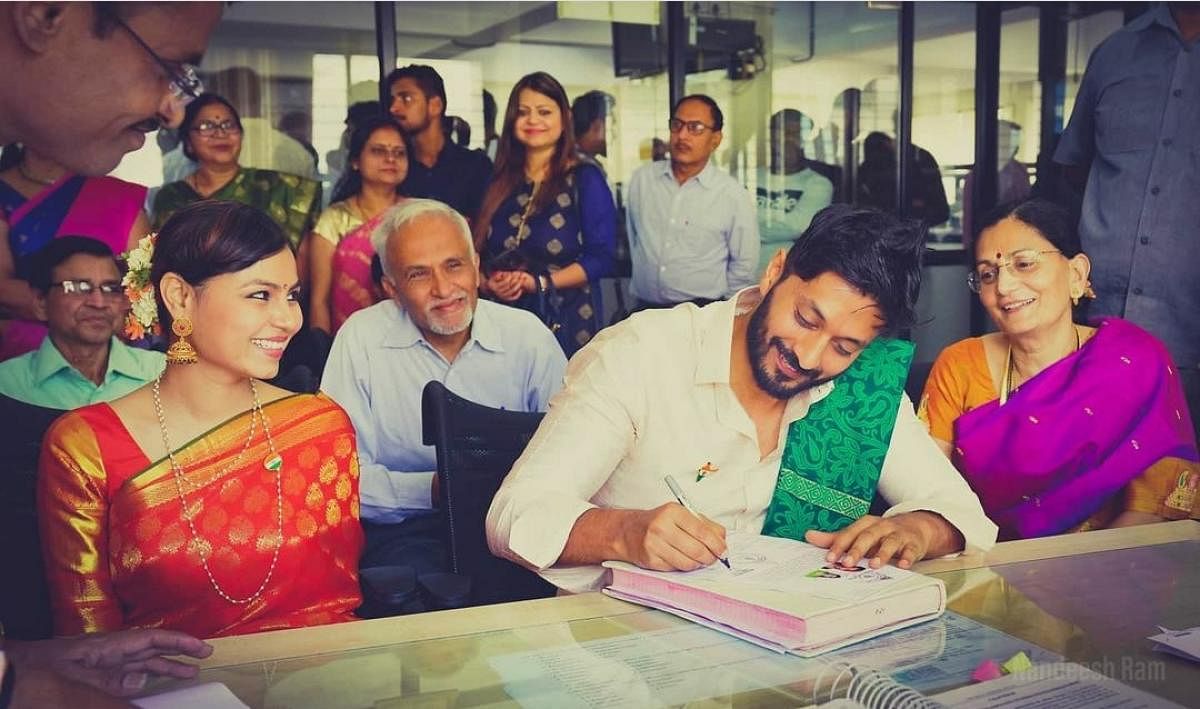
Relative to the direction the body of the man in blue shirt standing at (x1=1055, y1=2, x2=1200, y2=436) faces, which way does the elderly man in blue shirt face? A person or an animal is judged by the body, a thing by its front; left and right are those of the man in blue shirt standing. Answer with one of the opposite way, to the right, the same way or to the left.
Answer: to the left

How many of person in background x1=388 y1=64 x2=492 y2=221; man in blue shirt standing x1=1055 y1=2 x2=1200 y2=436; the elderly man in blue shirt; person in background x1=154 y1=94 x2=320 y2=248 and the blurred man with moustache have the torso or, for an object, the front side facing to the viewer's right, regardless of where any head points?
1

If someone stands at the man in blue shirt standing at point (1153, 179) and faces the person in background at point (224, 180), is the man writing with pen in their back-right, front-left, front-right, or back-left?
front-left

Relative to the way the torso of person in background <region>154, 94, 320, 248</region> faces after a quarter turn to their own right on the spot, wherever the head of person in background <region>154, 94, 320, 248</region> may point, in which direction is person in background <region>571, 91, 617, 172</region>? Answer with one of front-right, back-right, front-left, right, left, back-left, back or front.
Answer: back-right

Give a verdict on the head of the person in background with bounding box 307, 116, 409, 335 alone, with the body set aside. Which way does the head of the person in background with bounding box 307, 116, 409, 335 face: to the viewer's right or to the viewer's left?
to the viewer's right

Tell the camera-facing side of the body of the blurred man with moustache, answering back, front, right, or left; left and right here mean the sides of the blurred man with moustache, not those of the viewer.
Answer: right

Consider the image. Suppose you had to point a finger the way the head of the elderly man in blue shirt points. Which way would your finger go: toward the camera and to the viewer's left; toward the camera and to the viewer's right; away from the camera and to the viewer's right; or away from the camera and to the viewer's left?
toward the camera and to the viewer's right

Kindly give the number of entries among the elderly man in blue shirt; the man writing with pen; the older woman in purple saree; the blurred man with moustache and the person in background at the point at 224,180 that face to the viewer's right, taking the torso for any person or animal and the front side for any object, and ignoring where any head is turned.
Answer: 1

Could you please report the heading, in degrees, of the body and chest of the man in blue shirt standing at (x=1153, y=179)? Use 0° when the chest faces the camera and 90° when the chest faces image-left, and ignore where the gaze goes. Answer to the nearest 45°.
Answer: approximately 45°

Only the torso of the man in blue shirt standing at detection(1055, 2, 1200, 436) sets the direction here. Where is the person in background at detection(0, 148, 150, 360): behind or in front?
in front

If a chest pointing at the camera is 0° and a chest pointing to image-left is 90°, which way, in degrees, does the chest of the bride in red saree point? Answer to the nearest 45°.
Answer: approximately 315°

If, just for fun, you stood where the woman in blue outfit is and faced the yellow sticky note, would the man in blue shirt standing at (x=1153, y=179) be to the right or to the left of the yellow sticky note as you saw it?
left

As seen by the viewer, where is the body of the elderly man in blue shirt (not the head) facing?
toward the camera

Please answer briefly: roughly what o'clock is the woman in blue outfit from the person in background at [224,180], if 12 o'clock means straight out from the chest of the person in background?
The woman in blue outfit is roughly at 10 o'clock from the person in background.

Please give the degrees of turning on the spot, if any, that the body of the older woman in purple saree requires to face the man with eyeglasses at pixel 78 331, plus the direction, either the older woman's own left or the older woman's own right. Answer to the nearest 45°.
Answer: approximately 45° to the older woman's own right

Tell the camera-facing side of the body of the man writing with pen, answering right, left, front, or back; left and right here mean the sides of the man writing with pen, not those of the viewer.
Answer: front
